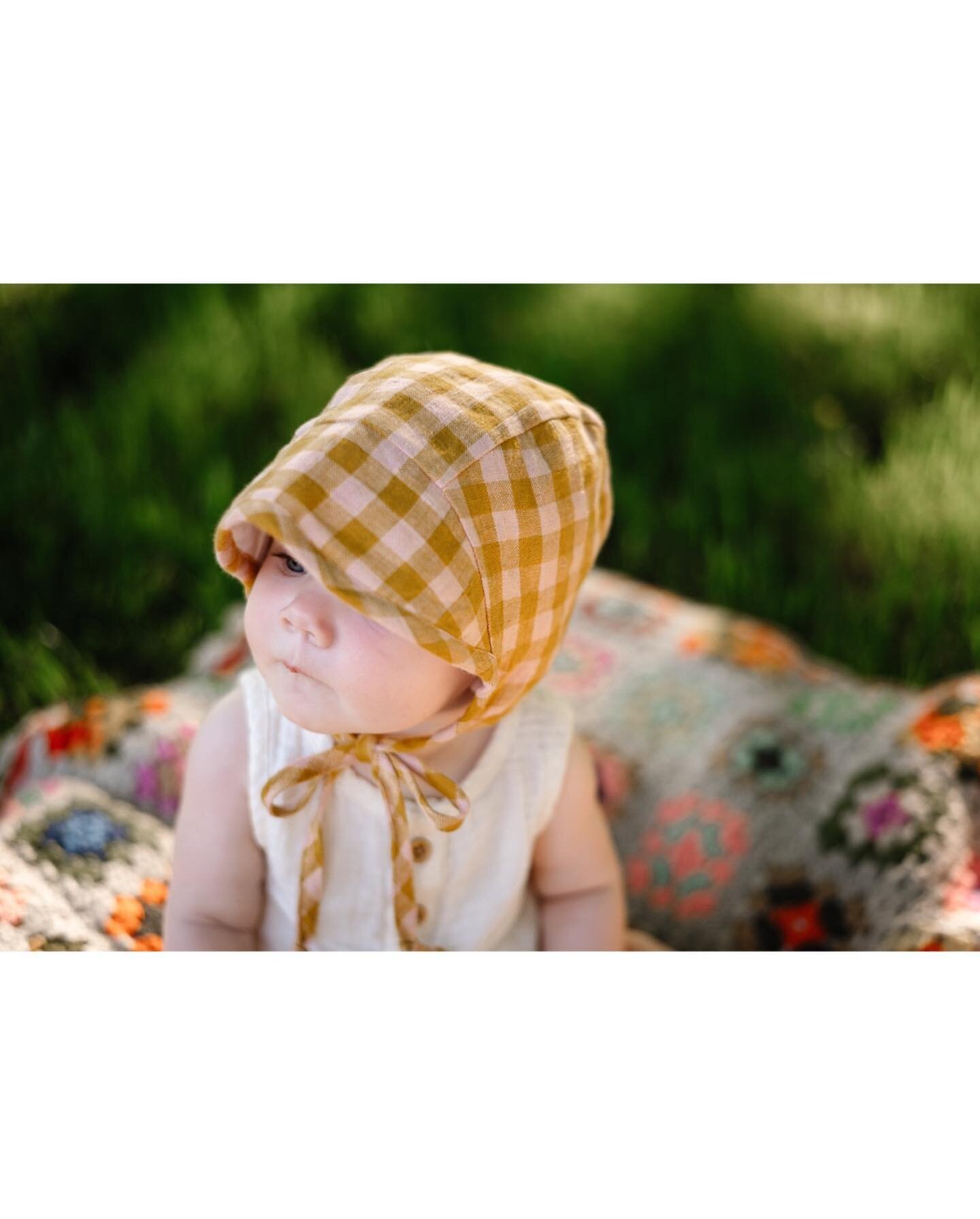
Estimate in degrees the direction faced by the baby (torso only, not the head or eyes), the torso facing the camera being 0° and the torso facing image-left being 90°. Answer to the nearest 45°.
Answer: approximately 0°
